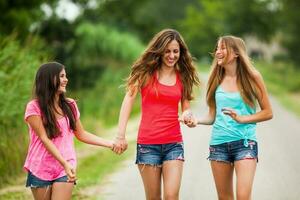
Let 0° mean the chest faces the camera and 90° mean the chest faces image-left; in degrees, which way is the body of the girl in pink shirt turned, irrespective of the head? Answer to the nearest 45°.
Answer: approximately 315°

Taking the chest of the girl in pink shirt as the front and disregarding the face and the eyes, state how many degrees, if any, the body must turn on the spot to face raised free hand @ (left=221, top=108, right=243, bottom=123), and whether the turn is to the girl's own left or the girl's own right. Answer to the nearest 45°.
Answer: approximately 45° to the girl's own left

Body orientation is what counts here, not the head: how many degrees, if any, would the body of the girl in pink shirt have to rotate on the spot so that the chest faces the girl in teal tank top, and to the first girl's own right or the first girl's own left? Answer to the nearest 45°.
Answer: approximately 45° to the first girl's own left

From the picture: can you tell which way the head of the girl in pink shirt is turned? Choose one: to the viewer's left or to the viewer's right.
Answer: to the viewer's right

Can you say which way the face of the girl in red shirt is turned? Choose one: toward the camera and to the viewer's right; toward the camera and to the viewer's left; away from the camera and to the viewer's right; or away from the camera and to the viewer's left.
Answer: toward the camera and to the viewer's right
